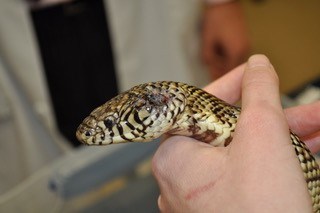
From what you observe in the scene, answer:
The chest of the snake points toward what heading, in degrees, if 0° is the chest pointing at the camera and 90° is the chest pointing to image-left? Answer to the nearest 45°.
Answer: approximately 90°
